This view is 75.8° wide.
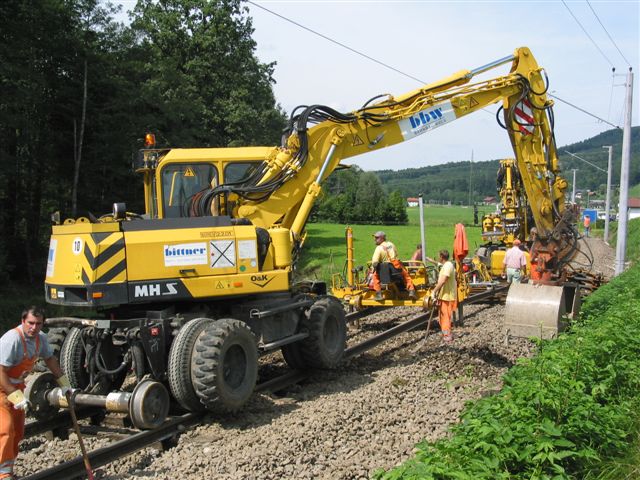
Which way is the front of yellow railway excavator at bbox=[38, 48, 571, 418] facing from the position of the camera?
facing away from the viewer and to the right of the viewer

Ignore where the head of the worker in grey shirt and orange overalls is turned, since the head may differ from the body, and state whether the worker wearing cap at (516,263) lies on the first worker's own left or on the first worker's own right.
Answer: on the first worker's own left

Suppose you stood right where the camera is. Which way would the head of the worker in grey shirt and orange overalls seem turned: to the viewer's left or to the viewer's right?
to the viewer's right

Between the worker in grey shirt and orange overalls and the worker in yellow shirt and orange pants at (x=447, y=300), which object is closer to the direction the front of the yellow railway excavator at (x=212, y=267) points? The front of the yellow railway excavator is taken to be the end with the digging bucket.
the worker in yellow shirt and orange pants

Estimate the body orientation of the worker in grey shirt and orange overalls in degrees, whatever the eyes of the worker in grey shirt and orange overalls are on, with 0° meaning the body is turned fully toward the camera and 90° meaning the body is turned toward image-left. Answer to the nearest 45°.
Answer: approximately 315°

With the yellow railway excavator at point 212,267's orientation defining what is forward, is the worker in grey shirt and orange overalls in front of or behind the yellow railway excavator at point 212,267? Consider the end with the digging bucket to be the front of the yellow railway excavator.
behind
